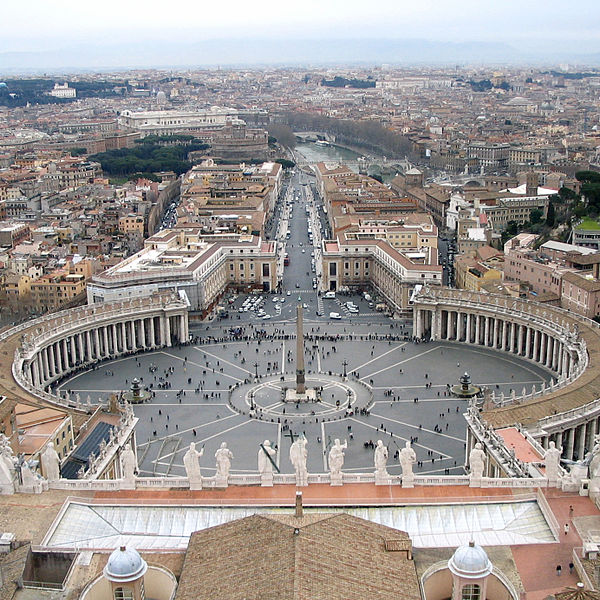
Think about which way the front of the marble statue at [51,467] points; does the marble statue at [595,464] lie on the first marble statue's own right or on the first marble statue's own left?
on the first marble statue's own right

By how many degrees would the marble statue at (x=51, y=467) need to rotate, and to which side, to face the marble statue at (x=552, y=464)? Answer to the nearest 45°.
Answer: approximately 90° to its right

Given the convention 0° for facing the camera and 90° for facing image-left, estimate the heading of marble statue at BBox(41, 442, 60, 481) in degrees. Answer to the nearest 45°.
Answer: approximately 180°

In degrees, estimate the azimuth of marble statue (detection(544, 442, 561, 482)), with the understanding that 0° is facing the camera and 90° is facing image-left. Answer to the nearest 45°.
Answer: approximately 180°

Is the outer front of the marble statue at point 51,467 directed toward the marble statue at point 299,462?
no

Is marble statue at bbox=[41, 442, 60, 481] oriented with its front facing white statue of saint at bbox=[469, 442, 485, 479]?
no

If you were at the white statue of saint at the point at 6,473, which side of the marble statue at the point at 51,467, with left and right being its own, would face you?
left

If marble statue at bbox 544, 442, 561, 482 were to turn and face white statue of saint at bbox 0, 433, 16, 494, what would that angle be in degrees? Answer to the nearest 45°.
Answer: approximately 90° to its left

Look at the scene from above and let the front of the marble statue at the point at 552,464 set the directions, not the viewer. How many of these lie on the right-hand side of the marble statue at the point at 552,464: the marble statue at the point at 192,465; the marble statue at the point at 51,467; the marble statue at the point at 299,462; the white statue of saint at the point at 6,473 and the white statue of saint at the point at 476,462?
0

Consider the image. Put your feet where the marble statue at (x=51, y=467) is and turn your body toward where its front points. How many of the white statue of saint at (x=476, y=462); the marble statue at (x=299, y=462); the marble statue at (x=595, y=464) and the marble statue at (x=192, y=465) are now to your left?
0

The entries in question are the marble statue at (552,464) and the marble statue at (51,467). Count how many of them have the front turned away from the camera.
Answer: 2

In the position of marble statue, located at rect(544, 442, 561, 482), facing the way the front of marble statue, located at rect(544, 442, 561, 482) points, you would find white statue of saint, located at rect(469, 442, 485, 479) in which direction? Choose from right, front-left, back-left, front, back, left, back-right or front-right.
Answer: left

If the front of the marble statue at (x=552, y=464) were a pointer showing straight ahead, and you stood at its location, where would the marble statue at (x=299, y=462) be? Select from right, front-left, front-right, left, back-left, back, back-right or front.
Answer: left

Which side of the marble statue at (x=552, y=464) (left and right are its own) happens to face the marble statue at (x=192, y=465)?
left
